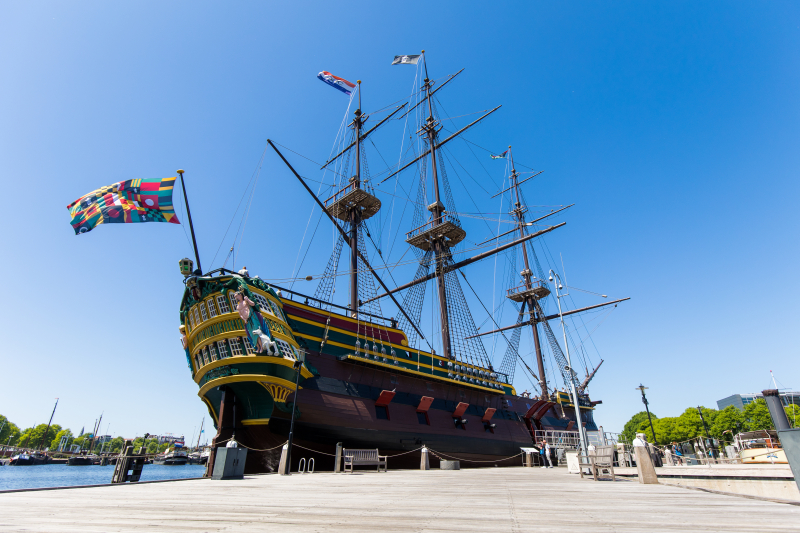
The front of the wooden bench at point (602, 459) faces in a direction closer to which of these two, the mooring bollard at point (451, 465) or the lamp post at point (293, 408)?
the lamp post

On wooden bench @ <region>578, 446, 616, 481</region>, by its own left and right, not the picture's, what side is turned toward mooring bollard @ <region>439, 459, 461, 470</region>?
right

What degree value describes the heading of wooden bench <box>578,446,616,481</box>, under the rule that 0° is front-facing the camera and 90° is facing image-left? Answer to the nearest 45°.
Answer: approximately 45°

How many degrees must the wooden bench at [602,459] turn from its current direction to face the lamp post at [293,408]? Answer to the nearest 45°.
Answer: approximately 45° to its right

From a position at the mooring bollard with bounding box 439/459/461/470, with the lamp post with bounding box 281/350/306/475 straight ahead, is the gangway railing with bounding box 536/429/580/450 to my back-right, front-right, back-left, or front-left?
back-right

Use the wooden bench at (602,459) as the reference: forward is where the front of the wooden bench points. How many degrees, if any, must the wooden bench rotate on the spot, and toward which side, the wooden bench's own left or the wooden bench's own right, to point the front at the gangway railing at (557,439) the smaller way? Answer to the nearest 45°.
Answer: approximately 135° to the wooden bench's own right

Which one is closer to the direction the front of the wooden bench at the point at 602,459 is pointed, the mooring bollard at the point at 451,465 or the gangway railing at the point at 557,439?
the mooring bollard

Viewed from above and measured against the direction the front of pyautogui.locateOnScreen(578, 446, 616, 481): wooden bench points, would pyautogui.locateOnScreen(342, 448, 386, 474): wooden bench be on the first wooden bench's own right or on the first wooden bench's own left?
on the first wooden bench's own right

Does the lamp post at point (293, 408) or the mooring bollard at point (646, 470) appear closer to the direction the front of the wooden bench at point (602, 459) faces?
the lamp post
